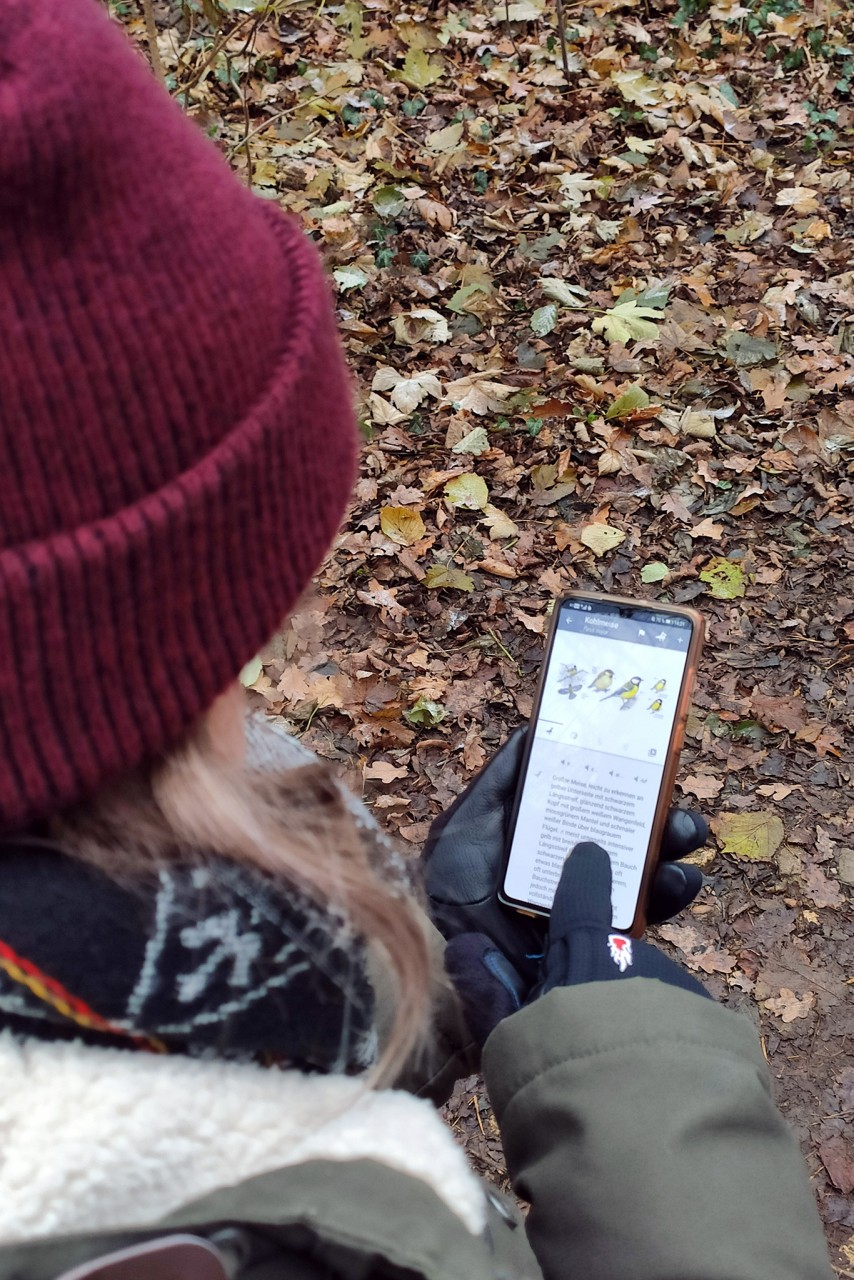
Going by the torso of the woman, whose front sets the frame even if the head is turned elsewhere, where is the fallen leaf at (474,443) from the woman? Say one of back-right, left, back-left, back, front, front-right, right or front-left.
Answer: front-left

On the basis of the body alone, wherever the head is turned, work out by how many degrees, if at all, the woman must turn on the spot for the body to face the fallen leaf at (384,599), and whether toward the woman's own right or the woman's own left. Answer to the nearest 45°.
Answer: approximately 45° to the woman's own left

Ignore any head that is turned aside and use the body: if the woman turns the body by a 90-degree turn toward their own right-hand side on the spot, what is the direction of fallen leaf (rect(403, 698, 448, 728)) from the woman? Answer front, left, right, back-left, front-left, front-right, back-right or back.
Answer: back-left

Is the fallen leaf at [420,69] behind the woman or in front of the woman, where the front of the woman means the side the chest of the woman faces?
in front

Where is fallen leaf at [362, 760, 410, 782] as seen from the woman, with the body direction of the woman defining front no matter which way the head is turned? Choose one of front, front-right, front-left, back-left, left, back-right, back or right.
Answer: front-left

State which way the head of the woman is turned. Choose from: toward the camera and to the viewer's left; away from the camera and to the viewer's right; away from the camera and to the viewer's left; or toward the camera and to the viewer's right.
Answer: away from the camera and to the viewer's right

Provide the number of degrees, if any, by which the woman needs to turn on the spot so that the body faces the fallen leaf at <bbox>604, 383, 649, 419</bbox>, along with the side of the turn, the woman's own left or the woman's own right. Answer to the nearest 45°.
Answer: approximately 45° to the woman's own left

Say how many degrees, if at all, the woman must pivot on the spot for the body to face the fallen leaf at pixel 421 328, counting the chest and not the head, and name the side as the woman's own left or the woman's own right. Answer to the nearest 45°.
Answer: approximately 45° to the woman's own left

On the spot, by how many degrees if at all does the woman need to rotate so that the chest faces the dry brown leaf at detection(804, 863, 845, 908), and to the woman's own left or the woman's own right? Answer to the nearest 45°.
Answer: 0° — they already face it

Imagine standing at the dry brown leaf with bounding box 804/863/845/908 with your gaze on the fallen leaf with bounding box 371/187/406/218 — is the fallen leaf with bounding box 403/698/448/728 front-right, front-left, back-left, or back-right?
front-left

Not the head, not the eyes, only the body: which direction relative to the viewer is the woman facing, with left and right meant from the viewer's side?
facing away from the viewer and to the right of the viewer
